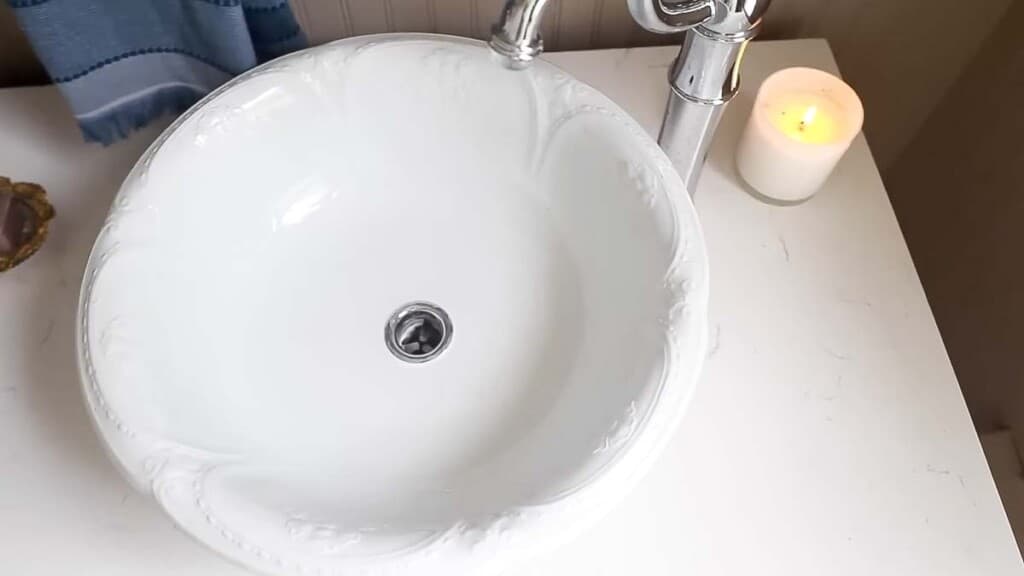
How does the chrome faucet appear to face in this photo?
to the viewer's left

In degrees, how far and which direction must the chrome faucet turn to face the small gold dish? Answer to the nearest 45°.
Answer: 0° — it already faces it

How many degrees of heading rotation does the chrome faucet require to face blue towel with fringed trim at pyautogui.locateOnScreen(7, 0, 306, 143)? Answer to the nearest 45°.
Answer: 0° — it already faces it
